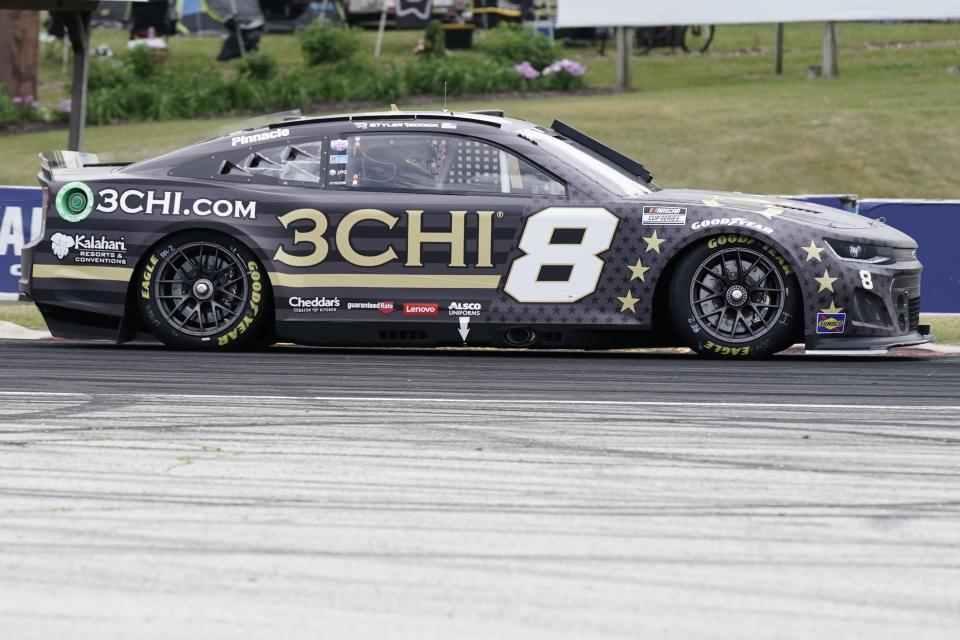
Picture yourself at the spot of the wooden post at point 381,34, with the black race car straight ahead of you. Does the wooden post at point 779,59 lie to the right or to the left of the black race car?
left

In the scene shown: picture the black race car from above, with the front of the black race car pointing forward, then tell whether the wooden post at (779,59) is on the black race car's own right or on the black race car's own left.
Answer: on the black race car's own left

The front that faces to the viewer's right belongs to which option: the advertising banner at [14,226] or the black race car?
the black race car

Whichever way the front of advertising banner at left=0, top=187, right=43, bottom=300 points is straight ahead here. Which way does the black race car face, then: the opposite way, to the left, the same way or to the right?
to the left

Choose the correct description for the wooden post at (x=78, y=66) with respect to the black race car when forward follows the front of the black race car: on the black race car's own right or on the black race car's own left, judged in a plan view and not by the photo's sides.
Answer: on the black race car's own left

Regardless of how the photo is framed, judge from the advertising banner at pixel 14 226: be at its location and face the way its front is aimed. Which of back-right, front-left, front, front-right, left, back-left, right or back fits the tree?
back

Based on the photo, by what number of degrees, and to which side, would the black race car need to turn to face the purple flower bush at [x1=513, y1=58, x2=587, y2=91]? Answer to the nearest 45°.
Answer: approximately 90° to its left

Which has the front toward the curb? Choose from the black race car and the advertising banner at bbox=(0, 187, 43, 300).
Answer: the advertising banner

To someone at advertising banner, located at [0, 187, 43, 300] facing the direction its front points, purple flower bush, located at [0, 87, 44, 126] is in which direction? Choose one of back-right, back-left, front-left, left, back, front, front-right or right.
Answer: back

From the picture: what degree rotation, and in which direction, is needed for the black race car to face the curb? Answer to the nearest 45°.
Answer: approximately 135° to its left

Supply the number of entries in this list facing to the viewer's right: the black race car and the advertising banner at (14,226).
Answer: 1

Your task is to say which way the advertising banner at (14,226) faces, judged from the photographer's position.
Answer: facing the viewer

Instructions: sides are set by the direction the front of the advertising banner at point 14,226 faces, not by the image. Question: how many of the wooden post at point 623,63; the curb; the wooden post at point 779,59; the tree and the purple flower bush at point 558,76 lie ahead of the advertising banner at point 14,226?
1

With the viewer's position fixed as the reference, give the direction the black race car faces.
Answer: facing to the right of the viewer

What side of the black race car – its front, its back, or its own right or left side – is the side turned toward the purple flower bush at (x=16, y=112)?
left
